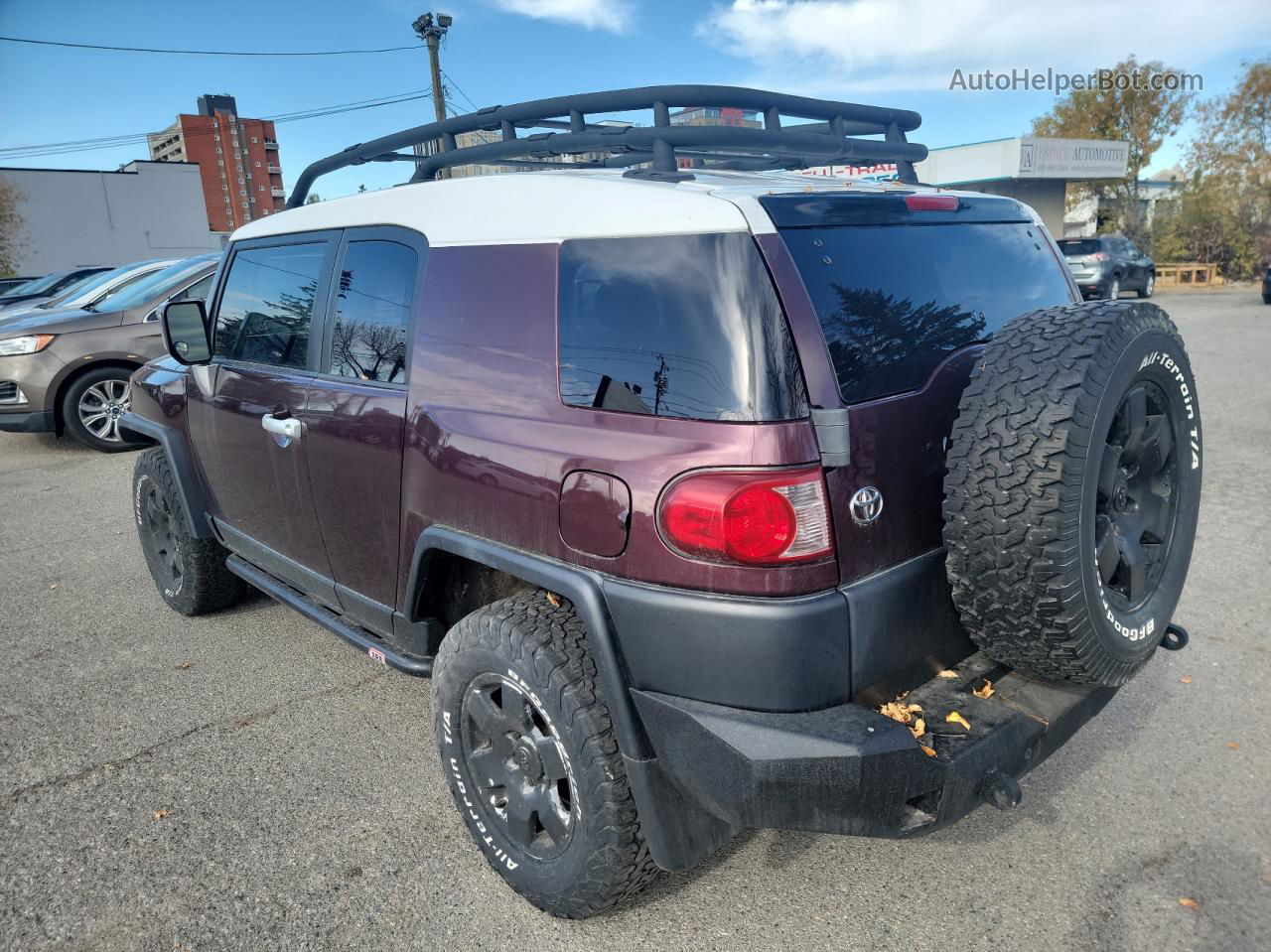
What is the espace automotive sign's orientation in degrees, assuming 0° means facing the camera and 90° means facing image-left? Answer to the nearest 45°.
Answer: approximately 0°

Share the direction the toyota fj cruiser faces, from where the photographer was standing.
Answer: facing away from the viewer and to the left of the viewer

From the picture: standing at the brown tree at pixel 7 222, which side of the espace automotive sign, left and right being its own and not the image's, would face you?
right

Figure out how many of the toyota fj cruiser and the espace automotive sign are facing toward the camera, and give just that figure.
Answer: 1

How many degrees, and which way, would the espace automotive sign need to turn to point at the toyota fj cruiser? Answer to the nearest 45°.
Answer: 0° — it already faces it

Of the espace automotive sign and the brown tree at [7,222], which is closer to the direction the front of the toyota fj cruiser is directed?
the brown tree

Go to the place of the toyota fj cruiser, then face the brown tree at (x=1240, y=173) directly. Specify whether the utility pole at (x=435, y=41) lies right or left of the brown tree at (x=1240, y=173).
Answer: left

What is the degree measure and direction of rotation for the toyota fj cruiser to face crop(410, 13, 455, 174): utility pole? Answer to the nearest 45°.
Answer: approximately 45° to its right

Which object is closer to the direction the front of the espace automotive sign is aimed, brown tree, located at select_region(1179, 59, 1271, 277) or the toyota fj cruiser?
the toyota fj cruiser

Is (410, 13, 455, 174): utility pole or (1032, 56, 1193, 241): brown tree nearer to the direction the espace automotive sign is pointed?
the utility pole

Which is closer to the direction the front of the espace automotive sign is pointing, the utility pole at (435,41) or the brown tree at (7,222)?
the utility pole

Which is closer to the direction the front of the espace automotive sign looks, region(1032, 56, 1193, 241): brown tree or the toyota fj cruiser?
the toyota fj cruiser

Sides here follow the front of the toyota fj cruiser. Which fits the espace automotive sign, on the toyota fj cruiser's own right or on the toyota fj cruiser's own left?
on the toyota fj cruiser's own right
